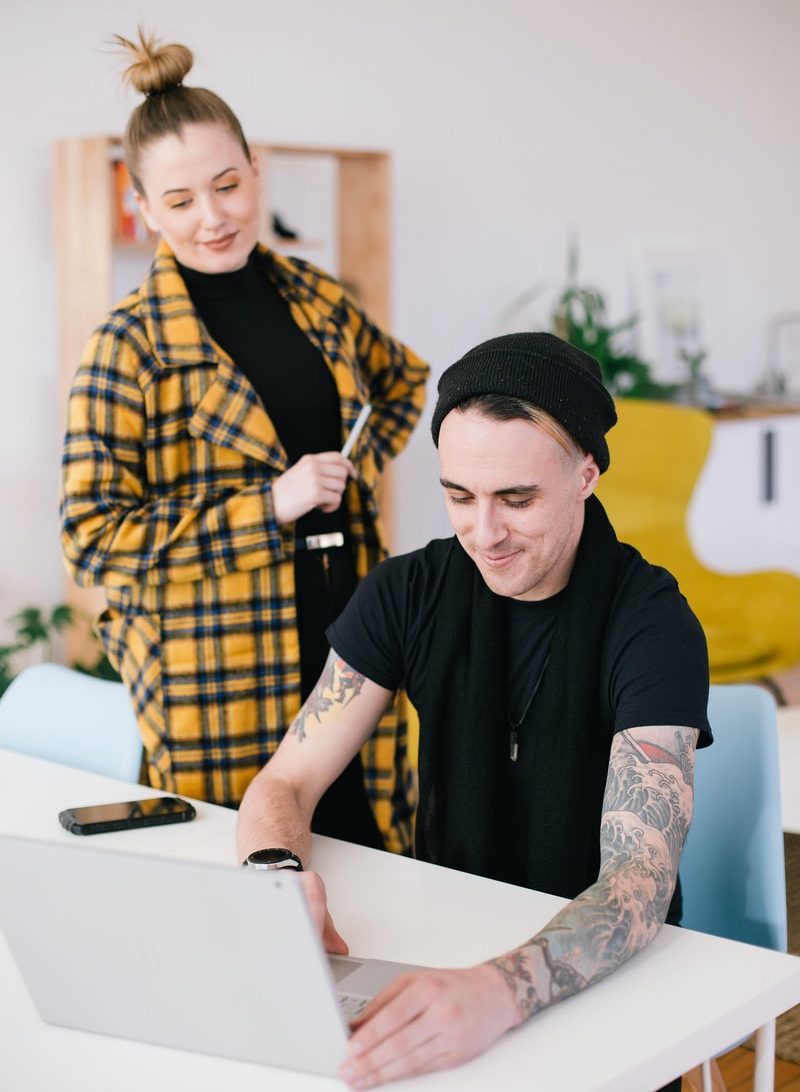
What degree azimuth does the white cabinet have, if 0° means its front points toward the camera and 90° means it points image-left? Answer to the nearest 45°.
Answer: approximately 0°

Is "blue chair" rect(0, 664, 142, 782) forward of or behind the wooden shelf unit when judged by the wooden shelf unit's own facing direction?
forward

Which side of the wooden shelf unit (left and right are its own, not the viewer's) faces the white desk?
front

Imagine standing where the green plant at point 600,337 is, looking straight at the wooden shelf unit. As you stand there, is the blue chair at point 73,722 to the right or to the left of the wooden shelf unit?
left

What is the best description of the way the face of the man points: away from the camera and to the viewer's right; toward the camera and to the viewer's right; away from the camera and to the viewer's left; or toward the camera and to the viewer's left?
toward the camera and to the viewer's left

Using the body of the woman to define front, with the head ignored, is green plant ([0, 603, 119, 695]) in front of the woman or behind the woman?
behind

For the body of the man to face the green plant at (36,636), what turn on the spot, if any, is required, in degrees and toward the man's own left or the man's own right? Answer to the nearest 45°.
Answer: approximately 90° to the man's own right

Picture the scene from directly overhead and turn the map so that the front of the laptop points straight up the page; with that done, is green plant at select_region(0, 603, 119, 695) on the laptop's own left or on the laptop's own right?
on the laptop's own left

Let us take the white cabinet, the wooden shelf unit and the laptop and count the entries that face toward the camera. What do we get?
2

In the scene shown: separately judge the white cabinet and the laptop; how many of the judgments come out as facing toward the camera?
1

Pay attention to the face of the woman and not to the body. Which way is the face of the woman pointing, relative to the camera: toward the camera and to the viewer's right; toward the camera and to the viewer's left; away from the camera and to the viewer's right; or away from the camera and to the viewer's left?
toward the camera and to the viewer's right
